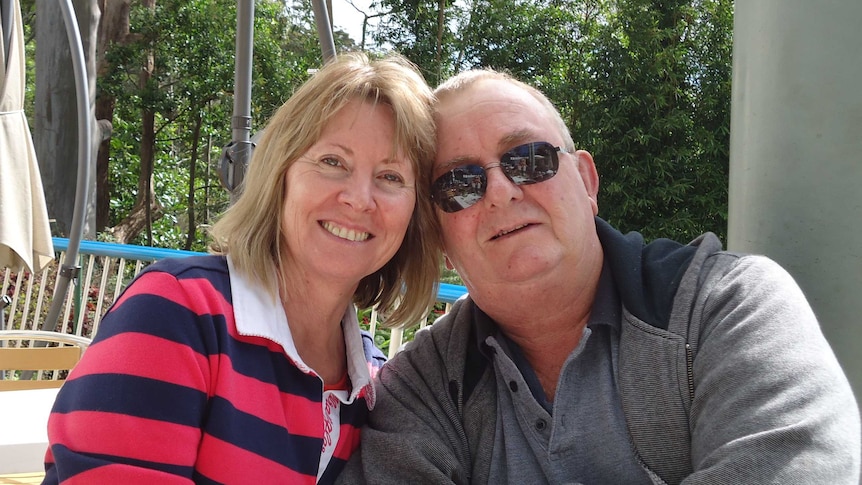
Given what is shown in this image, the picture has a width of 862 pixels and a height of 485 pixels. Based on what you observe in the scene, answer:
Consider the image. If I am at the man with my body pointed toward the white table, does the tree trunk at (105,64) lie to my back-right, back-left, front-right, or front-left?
front-right

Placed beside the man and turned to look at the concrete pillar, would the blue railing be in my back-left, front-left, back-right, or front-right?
front-left

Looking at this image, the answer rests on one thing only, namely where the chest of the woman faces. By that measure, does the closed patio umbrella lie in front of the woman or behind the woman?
behind

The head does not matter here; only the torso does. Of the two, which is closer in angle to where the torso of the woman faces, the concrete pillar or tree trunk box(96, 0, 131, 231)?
the concrete pillar

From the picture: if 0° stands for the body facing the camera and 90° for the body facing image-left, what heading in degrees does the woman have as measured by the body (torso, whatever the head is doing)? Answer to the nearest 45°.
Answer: approximately 315°

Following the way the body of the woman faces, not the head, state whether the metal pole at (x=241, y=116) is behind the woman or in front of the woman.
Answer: behind
